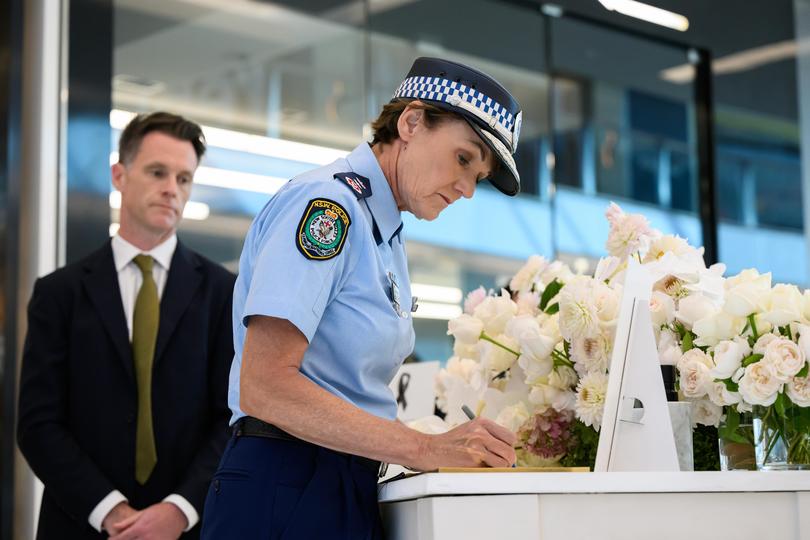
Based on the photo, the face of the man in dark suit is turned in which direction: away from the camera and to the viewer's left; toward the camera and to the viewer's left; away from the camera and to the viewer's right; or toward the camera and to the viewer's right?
toward the camera and to the viewer's right

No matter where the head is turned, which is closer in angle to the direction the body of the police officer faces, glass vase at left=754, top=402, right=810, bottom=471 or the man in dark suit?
the glass vase

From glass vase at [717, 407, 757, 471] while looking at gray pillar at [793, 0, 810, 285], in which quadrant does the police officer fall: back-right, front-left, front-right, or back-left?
back-left

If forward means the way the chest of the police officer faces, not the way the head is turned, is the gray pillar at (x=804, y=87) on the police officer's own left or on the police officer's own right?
on the police officer's own left

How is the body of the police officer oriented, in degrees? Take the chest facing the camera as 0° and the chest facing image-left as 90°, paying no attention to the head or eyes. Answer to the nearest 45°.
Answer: approximately 270°

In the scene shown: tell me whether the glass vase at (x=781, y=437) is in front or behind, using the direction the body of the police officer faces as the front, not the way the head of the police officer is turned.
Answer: in front

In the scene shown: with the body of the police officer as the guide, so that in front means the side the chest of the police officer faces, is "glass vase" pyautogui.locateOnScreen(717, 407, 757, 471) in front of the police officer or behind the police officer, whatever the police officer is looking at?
in front
